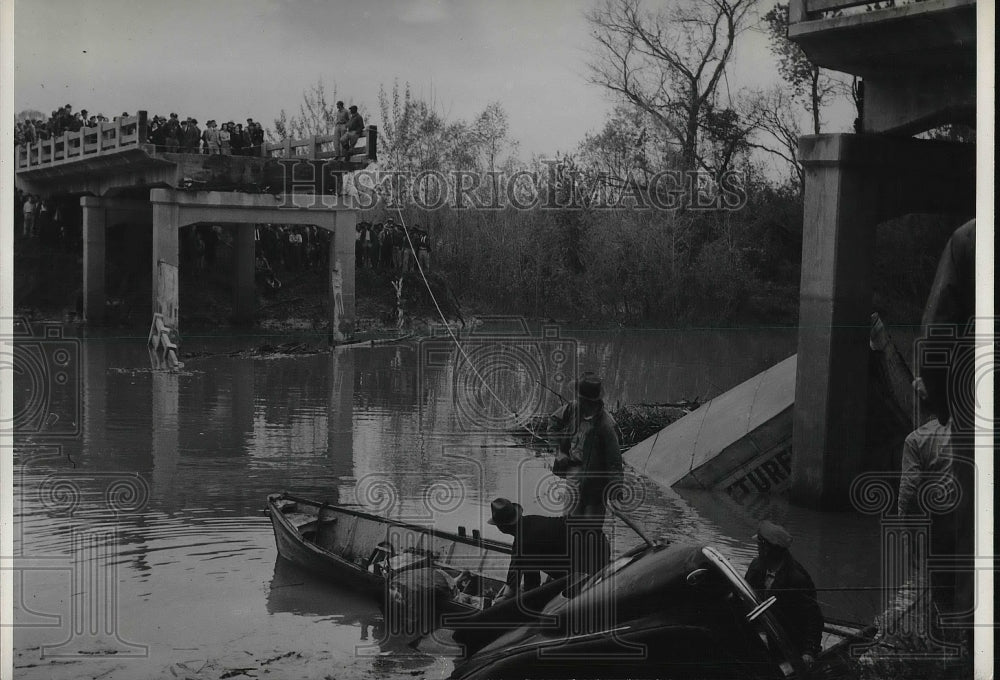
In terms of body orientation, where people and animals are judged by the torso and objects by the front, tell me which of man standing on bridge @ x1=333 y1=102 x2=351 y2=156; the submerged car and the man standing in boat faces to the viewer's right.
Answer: the submerged car

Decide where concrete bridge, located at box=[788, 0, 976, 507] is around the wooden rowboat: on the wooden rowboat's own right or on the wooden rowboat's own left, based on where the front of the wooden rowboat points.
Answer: on the wooden rowboat's own right

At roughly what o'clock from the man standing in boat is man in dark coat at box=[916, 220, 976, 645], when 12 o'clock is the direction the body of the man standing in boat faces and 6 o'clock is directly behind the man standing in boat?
The man in dark coat is roughly at 8 o'clock from the man standing in boat.

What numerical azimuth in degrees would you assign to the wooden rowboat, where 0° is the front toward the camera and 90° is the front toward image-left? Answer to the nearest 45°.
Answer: approximately 135°

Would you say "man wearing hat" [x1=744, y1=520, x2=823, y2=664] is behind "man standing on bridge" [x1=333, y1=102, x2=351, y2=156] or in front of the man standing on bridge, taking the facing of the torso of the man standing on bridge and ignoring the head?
in front

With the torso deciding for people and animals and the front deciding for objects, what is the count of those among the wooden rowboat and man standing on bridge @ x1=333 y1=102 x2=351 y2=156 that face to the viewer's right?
0

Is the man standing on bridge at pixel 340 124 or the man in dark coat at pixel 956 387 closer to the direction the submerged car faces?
the man in dark coat

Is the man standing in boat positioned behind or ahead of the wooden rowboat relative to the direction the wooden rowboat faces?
behind
